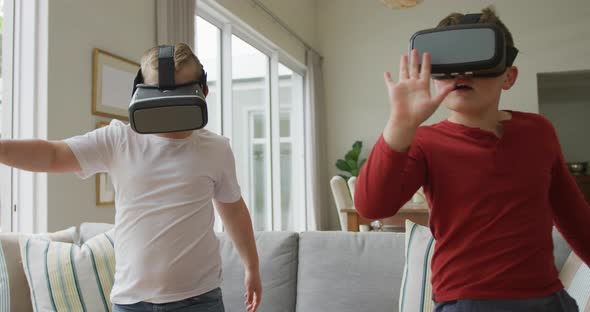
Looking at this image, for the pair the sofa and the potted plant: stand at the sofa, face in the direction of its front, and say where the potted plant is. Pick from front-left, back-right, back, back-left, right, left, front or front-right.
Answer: back

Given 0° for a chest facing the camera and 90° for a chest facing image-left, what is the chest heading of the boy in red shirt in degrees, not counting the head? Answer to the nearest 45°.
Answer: approximately 0°

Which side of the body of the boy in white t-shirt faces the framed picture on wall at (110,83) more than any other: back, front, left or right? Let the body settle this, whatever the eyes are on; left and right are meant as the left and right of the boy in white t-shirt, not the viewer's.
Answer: back

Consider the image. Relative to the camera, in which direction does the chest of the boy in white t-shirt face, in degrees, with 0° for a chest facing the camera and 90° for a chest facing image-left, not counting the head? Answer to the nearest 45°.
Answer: approximately 0°

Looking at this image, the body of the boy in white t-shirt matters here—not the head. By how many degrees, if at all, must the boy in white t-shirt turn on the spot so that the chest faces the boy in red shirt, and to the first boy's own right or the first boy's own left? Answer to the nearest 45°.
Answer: approximately 45° to the first boy's own left

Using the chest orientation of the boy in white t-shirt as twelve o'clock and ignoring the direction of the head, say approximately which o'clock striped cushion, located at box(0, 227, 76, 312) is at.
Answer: The striped cushion is roughly at 5 o'clock from the boy in white t-shirt.

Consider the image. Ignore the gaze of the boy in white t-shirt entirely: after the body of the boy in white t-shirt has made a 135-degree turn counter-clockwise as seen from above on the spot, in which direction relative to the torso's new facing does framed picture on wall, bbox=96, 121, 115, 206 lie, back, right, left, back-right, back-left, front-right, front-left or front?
front-left

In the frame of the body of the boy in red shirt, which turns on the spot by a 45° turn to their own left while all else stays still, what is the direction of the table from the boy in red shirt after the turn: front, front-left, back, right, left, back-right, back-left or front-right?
back-left

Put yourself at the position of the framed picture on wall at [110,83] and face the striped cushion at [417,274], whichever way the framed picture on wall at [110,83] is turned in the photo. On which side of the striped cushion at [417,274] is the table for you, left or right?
left

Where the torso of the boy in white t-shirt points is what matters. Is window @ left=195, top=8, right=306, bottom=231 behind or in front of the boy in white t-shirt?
behind

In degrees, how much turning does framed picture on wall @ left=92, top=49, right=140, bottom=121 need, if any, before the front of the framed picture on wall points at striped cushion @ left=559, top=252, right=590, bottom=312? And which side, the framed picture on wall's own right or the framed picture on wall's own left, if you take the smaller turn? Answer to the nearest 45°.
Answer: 0° — it already faces it

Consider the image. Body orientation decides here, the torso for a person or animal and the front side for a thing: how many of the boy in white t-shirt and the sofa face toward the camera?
2
